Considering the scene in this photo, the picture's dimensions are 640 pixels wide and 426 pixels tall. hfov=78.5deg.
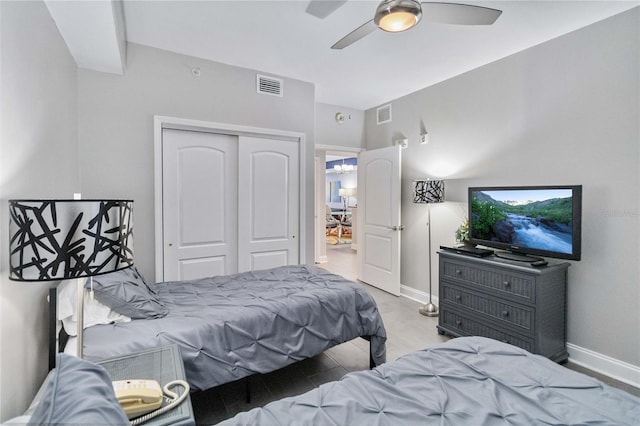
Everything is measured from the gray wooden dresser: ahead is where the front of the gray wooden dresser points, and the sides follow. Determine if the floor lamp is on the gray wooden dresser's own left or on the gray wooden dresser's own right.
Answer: on the gray wooden dresser's own right

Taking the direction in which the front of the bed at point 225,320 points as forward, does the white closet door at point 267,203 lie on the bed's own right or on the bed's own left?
on the bed's own left

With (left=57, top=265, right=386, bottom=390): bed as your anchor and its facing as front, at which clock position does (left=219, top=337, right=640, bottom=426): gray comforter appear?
The gray comforter is roughly at 2 o'clock from the bed.

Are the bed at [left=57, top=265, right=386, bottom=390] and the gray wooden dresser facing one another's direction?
yes

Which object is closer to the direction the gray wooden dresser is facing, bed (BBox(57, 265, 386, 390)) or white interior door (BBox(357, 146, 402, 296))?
the bed

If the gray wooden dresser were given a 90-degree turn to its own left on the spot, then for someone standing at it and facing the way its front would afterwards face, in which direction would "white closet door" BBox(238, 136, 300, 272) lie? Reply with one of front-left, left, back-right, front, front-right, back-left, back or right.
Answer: back-right

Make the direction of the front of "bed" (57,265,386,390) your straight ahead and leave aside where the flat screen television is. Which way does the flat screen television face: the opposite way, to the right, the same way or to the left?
the opposite way

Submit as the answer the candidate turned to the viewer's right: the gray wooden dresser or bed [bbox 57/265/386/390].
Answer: the bed

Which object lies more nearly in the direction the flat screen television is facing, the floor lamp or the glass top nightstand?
the glass top nightstand

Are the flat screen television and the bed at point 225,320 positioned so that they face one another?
yes

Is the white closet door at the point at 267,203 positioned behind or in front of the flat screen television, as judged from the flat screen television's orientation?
in front

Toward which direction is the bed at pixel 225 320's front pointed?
to the viewer's right
